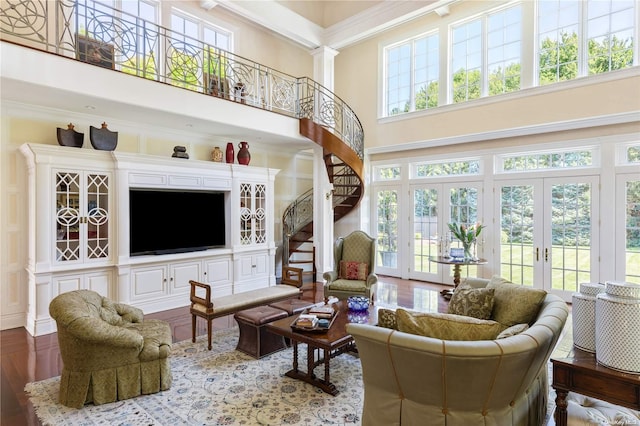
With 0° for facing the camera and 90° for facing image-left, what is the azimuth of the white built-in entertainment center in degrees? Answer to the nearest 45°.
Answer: approximately 315°

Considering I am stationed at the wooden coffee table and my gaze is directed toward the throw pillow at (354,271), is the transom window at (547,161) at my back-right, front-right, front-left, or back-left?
front-right

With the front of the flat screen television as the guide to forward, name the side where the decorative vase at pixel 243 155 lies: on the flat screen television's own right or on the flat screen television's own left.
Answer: on the flat screen television's own left

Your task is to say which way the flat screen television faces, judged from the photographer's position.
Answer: facing the viewer and to the right of the viewer

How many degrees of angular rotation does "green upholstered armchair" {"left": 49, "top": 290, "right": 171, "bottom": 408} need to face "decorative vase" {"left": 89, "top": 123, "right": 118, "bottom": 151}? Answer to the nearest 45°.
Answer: approximately 90° to its left

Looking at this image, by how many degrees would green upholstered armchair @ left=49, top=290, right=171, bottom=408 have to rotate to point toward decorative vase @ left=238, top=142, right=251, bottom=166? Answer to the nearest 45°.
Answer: approximately 45° to its left

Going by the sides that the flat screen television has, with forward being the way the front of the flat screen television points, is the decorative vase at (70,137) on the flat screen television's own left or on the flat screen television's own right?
on the flat screen television's own right

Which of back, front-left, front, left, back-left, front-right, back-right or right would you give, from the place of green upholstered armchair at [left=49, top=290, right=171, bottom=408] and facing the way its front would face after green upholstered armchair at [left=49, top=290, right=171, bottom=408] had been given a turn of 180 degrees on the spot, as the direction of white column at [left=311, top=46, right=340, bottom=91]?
back-right

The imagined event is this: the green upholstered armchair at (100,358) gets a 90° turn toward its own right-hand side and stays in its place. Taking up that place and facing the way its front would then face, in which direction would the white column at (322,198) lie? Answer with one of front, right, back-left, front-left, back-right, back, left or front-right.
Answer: back-left

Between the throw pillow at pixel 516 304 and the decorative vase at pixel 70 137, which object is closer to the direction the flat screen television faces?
the throw pillow

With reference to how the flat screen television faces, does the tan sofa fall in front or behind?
in front

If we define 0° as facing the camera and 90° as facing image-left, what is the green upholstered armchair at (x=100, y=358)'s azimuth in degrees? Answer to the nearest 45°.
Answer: approximately 270°

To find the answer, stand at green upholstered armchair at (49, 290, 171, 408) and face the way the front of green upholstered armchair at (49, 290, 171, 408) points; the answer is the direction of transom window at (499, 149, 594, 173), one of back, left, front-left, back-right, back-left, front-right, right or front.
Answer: front

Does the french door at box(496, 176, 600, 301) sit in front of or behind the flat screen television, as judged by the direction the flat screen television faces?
in front
